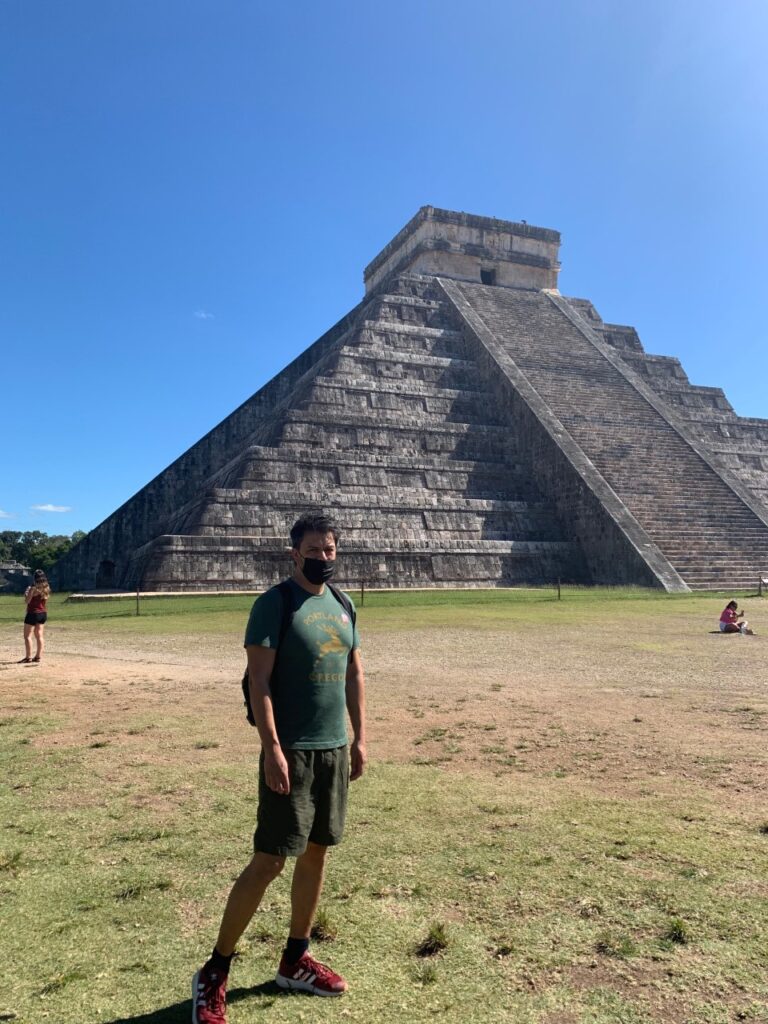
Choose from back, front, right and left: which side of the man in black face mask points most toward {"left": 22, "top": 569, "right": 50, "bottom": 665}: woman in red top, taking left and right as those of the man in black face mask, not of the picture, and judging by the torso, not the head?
back

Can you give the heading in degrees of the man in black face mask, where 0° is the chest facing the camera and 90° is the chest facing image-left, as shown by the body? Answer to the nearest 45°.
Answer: approximately 315°

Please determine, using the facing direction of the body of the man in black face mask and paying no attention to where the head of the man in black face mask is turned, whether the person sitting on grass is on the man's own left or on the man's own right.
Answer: on the man's own left

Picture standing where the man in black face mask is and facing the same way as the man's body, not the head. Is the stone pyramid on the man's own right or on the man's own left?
on the man's own left
